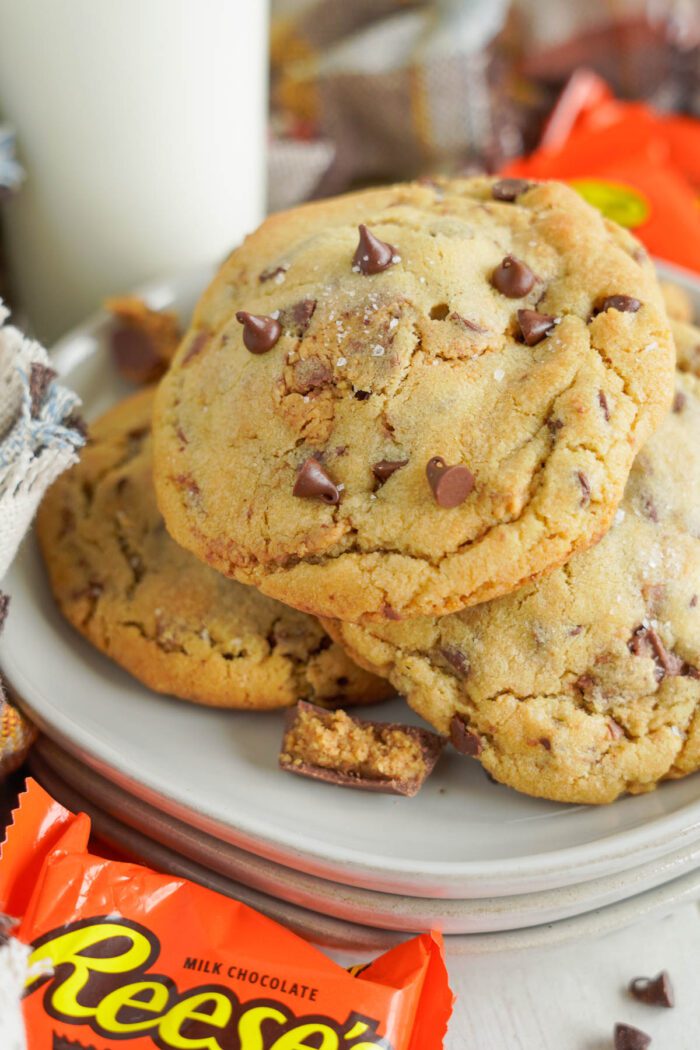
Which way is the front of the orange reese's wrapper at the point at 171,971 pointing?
toward the camera

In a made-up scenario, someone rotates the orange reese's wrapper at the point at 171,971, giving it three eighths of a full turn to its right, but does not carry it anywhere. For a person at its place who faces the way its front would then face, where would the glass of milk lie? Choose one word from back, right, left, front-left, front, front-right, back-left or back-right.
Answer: front-right
